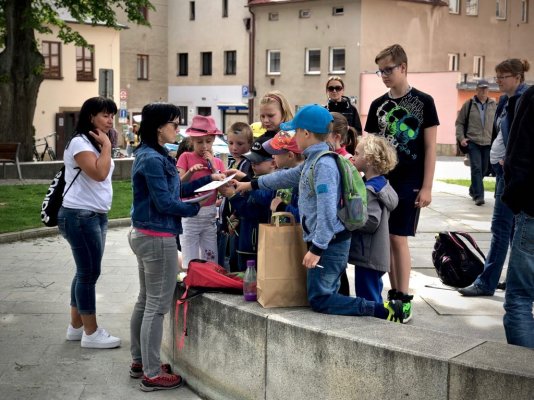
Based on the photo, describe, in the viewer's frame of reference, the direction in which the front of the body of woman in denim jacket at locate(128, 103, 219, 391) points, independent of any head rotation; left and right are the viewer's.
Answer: facing to the right of the viewer

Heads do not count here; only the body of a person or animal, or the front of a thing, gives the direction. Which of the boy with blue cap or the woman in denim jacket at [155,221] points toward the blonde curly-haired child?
the woman in denim jacket

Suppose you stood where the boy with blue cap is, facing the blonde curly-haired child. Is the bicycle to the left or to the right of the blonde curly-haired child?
left

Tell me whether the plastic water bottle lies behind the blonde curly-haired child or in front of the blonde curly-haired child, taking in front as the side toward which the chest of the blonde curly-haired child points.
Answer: in front

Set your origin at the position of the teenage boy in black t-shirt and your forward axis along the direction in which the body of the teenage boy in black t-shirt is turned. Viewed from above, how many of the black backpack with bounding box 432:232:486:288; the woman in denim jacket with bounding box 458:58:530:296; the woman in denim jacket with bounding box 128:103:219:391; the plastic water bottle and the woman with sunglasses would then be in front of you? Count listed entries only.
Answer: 2

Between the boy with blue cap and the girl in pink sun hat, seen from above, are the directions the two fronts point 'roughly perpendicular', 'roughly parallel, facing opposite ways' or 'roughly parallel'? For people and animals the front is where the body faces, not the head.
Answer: roughly perpendicular

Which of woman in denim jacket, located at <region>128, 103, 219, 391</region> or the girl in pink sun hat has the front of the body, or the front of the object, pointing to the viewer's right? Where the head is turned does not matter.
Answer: the woman in denim jacket

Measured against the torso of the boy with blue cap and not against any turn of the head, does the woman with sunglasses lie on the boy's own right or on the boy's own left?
on the boy's own right

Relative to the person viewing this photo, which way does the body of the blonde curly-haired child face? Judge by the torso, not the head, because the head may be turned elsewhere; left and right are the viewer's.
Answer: facing to the left of the viewer

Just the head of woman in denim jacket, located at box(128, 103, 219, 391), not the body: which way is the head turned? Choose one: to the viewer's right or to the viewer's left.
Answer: to the viewer's right

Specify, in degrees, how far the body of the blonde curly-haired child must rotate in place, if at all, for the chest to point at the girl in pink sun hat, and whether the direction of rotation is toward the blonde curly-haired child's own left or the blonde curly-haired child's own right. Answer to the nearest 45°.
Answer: approximately 45° to the blonde curly-haired child's own right

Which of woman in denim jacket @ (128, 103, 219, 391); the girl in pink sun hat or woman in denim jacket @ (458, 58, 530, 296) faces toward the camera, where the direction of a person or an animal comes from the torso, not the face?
the girl in pink sun hat

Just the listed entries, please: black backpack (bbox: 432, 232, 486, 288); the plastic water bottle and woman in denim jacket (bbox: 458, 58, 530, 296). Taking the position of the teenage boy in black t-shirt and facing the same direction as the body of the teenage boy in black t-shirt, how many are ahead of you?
1

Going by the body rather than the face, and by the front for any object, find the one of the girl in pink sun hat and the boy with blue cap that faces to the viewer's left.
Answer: the boy with blue cap

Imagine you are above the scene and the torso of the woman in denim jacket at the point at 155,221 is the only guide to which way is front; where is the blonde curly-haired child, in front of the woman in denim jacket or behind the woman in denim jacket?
in front
